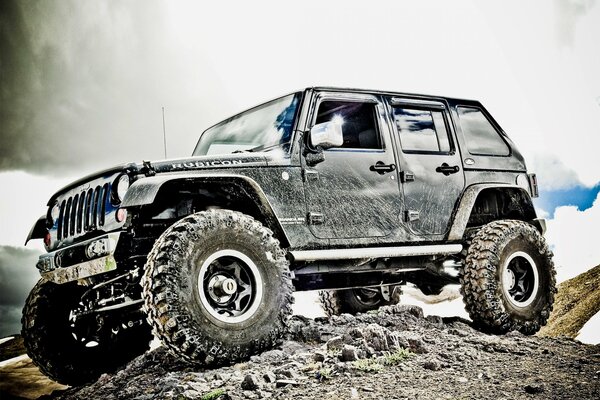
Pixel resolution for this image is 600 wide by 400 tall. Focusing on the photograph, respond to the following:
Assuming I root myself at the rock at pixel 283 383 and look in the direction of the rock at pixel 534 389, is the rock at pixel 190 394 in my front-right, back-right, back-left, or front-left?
back-right

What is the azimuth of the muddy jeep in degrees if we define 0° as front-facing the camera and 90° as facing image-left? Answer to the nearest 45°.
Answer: approximately 45°

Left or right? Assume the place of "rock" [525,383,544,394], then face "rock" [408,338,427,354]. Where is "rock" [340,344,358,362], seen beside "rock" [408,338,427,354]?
left

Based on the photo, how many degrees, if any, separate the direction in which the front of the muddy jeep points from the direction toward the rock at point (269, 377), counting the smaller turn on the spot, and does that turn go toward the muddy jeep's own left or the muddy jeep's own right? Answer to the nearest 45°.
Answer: approximately 45° to the muddy jeep's own left

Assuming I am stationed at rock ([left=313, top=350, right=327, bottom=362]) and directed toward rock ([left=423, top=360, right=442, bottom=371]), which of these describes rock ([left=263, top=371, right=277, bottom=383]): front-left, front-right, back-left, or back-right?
back-right

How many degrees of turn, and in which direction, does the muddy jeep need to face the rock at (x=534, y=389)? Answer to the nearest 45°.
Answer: approximately 90° to its left
